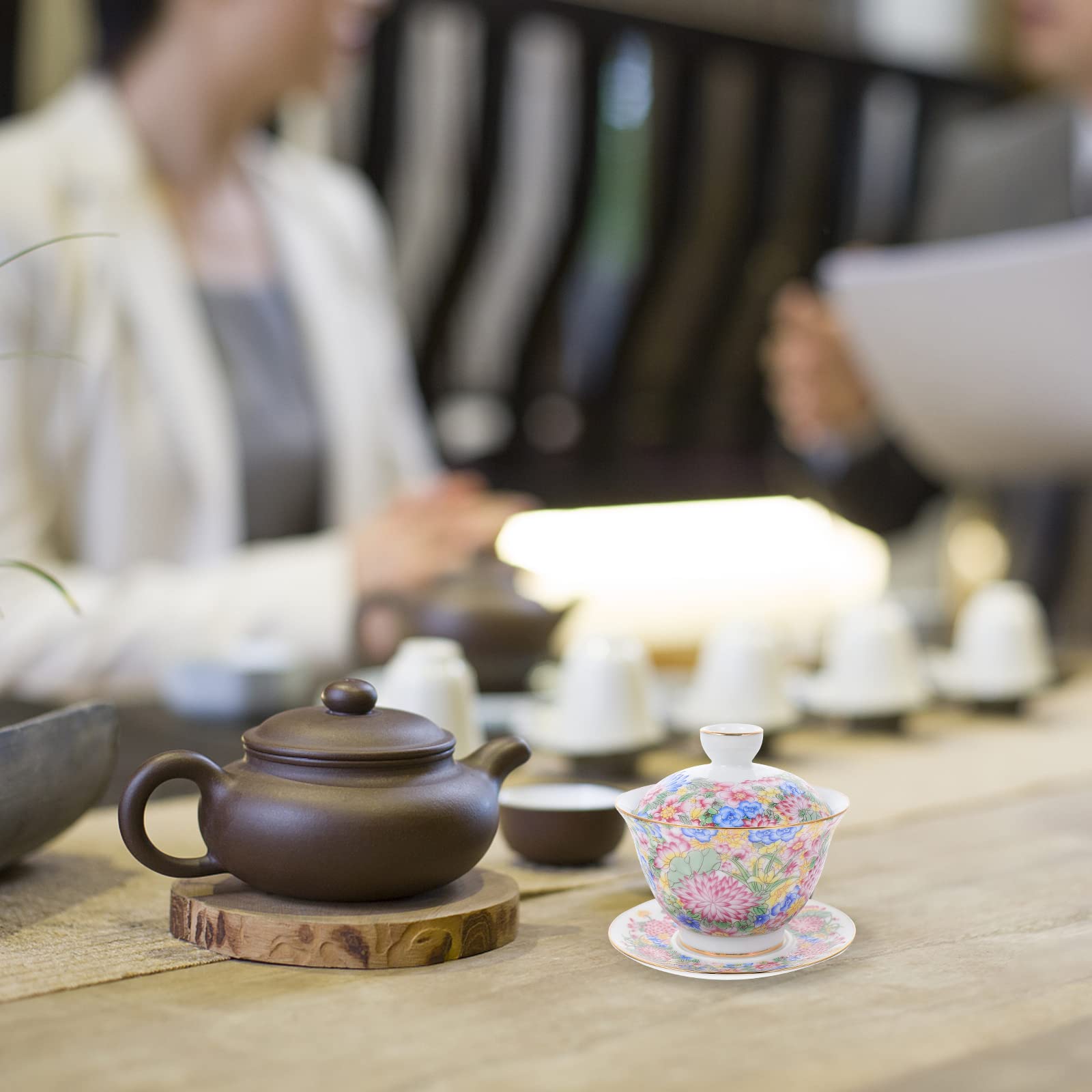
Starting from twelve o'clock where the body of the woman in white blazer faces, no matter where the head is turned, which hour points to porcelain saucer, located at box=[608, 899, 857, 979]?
The porcelain saucer is roughly at 1 o'clock from the woman in white blazer.

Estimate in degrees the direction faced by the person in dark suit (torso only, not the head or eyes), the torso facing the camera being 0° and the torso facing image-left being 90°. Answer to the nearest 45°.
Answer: approximately 45°

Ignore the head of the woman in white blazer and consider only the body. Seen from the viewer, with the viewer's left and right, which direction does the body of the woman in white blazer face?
facing the viewer and to the right of the viewer

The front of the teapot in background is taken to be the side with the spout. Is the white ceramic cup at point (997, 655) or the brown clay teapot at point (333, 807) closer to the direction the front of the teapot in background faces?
the white ceramic cup

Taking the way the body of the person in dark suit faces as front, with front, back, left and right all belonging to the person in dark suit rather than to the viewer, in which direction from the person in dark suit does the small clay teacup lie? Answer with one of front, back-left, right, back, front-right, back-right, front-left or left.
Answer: front-left

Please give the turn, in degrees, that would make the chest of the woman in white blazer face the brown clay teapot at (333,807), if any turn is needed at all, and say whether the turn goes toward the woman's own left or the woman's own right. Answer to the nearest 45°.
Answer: approximately 45° to the woman's own right

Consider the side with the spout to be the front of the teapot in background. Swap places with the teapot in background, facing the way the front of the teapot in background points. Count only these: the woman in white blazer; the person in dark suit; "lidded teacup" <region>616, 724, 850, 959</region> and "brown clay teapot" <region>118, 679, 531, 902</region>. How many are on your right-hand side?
2

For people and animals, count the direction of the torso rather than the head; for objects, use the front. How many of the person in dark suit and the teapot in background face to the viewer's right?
1

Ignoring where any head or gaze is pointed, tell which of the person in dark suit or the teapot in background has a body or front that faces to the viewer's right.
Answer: the teapot in background

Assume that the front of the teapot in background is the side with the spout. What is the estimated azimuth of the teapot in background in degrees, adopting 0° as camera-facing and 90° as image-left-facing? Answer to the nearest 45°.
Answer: approximately 270°

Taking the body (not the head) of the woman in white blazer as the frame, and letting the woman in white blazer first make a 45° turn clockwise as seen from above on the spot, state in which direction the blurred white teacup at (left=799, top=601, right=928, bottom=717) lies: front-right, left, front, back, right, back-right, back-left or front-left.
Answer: front-left

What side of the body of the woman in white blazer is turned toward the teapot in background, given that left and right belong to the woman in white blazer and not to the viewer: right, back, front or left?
front

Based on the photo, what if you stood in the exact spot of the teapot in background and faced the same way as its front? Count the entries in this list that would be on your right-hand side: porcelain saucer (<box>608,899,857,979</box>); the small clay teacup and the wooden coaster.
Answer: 3
